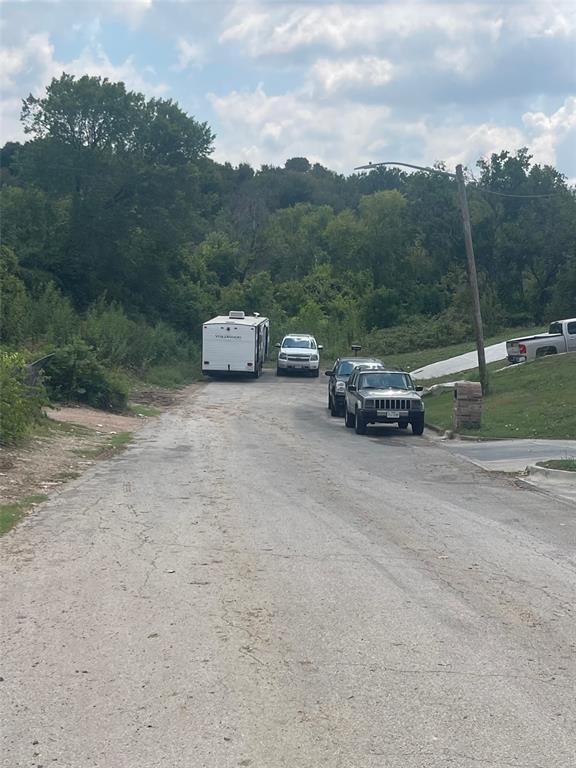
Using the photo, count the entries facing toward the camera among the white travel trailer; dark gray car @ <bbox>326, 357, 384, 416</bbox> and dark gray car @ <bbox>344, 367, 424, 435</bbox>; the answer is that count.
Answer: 2

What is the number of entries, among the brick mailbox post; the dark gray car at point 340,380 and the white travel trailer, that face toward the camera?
1

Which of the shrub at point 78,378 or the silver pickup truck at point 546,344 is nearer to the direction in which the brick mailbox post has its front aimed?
the shrub

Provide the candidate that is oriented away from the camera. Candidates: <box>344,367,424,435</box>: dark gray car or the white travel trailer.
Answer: the white travel trailer

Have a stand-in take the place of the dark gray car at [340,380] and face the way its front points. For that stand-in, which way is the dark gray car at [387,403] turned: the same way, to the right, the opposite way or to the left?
the same way

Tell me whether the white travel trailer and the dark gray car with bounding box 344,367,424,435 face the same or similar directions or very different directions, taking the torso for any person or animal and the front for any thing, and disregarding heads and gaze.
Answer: very different directions

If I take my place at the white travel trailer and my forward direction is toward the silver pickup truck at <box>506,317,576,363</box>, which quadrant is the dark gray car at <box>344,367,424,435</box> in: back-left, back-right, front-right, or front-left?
front-right

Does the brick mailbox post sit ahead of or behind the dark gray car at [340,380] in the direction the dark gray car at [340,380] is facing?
ahead

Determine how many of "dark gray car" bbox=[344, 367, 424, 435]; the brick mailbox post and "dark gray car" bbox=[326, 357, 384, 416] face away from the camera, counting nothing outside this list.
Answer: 0

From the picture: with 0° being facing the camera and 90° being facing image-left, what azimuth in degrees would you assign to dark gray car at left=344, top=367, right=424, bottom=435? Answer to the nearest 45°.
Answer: approximately 0°

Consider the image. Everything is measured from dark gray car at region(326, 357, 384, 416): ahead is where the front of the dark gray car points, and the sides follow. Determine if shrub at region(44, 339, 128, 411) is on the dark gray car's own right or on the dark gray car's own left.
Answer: on the dark gray car's own right

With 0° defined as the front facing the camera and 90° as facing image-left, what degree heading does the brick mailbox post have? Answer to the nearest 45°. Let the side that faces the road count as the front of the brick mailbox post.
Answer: approximately 90°

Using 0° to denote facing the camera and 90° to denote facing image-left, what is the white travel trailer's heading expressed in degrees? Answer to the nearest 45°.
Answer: approximately 180°

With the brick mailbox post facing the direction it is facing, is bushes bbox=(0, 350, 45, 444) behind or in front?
in front

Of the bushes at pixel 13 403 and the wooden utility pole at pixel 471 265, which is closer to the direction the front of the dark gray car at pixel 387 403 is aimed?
the bushes

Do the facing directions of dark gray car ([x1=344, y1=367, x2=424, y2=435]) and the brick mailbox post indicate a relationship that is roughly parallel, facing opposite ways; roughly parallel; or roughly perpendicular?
roughly perpendicular

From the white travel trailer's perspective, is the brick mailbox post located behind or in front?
behind

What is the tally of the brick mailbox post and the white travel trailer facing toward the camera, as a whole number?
0

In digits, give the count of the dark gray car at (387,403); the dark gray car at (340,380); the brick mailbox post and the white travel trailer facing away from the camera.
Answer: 1
